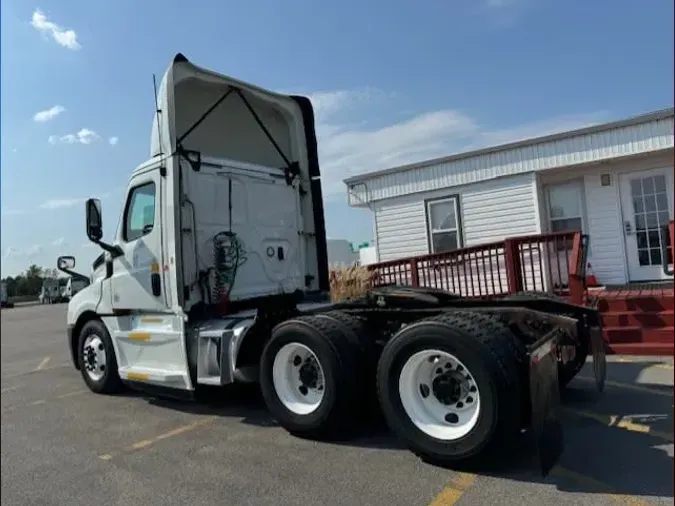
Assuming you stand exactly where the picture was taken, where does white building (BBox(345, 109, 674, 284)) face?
facing the viewer and to the left of the viewer

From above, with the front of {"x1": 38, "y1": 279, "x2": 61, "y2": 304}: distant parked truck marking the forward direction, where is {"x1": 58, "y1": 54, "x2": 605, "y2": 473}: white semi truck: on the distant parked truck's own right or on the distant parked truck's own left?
on the distant parked truck's own left

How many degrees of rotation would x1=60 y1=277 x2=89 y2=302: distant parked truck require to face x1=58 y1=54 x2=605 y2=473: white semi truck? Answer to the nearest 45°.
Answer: approximately 90° to its left

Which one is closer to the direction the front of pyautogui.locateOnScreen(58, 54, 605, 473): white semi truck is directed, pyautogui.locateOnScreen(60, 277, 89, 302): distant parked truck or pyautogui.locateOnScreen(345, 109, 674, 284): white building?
the distant parked truck

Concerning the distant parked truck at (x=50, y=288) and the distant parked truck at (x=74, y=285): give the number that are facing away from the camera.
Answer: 0

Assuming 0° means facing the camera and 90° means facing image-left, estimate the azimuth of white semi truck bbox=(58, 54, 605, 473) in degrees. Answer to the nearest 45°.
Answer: approximately 135°

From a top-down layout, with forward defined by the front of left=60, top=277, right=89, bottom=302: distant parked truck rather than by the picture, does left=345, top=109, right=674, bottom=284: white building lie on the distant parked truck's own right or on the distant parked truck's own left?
on the distant parked truck's own left

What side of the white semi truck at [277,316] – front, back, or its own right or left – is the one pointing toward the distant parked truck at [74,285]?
front

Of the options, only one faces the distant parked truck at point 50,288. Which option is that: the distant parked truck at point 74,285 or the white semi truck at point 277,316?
the white semi truck

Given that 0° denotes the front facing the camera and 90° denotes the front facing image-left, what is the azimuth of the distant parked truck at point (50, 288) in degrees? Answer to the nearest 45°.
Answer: approximately 45°

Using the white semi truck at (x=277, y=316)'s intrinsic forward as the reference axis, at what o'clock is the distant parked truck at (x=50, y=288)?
The distant parked truck is roughly at 12 o'clock from the white semi truck.

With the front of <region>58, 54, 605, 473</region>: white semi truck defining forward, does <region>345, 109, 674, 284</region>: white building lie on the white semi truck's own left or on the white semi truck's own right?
on the white semi truck's own right

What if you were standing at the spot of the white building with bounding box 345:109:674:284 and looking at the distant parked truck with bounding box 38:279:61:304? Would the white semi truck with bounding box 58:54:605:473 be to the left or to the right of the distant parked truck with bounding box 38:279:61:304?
left

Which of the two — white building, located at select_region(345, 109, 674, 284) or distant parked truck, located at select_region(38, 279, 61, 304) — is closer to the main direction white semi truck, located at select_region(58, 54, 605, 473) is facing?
the distant parked truck

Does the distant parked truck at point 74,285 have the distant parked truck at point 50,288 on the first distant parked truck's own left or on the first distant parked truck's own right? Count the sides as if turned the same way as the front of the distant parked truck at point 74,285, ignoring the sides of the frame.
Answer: on the first distant parked truck's own right
